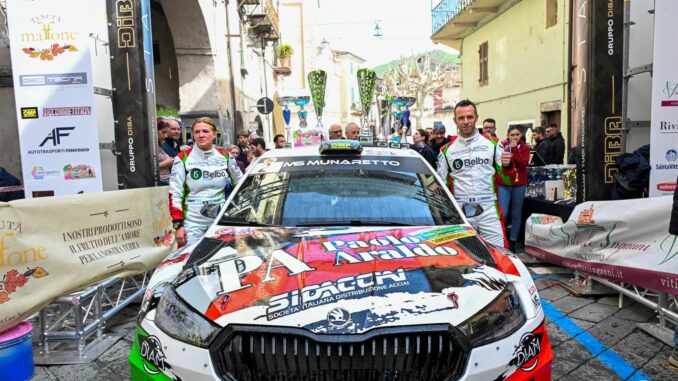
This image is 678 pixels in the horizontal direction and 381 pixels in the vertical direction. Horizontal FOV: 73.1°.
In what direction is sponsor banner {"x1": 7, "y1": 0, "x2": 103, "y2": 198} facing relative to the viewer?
toward the camera

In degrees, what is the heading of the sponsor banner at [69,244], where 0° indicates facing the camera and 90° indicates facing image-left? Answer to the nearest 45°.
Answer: approximately 315°

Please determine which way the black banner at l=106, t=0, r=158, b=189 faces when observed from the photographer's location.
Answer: facing the viewer

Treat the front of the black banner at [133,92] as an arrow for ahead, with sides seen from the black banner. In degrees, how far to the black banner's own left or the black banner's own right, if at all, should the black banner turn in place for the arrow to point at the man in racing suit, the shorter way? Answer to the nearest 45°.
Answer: approximately 45° to the black banner's own left

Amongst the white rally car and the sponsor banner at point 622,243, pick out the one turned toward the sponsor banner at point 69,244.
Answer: the sponsor banner at point 622,243

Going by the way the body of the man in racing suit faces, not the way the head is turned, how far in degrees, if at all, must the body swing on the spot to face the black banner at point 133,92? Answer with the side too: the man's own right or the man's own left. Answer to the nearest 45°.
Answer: approximately 90° to the man's own right

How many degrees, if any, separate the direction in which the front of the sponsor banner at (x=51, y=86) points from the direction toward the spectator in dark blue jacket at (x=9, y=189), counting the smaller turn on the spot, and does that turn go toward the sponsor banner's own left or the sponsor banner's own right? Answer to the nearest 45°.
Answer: approximately 135° to the sponsor banner's own right

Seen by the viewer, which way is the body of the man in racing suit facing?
toward the camera

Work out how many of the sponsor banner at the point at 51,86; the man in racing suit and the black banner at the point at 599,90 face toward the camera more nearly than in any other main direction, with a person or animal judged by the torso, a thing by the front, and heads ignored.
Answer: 3

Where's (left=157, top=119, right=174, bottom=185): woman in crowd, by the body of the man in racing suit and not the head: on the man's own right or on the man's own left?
on the man's own right

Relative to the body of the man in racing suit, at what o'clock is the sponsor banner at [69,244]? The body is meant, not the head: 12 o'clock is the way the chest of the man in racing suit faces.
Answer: The sponsor banner is roughly at 2 o'clock from the man in racing suit.
